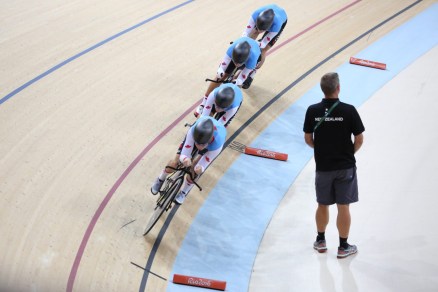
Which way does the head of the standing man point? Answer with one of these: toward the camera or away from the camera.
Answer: away from the camera

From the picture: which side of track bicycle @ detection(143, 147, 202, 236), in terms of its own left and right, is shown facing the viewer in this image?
front

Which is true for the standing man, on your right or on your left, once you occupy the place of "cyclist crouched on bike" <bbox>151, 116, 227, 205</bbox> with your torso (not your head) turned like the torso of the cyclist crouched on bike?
on your left

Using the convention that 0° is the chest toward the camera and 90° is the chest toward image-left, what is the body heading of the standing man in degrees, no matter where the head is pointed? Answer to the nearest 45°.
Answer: approximately 180°

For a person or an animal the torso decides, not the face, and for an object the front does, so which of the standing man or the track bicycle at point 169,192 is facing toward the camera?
the track bicycle

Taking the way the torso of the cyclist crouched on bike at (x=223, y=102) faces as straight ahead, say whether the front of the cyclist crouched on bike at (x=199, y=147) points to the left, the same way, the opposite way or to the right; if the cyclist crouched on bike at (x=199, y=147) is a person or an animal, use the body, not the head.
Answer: the same way

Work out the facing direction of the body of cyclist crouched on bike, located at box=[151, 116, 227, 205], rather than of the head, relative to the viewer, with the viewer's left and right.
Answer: facing the viewer and to the left of the viewer
